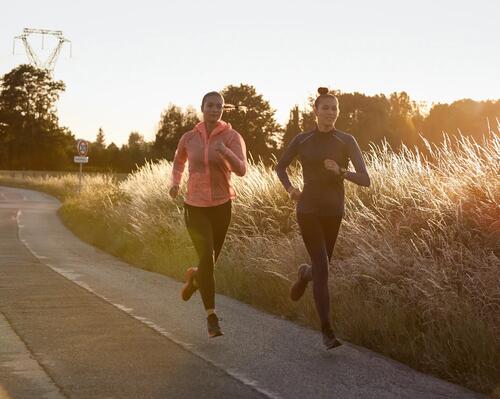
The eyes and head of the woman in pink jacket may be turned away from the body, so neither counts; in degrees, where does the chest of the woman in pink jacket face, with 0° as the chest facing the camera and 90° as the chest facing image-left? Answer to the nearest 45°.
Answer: approximately 0°
